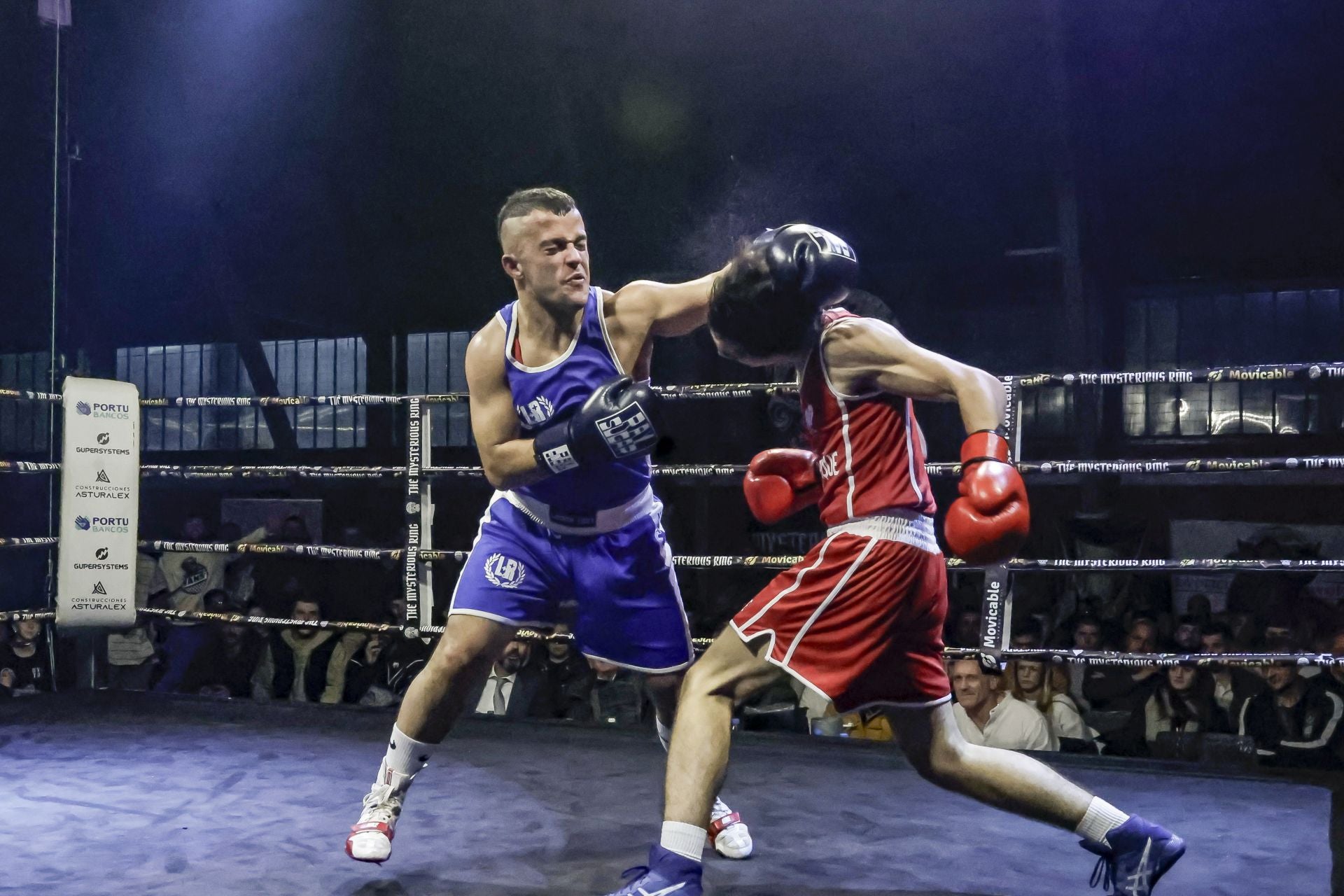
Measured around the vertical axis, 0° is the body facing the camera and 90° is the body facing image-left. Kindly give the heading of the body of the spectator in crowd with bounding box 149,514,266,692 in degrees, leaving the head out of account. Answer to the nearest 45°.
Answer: approximately 0°

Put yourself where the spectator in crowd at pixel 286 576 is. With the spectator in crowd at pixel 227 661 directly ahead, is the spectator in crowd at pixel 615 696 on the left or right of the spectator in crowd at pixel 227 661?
left

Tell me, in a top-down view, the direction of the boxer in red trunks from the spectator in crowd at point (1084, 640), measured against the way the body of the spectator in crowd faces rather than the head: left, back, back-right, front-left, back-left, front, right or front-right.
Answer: front

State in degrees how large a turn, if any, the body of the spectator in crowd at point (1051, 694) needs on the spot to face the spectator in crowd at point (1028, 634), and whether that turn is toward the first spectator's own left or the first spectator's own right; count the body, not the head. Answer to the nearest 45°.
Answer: approximately 135° to the first spectator's own right

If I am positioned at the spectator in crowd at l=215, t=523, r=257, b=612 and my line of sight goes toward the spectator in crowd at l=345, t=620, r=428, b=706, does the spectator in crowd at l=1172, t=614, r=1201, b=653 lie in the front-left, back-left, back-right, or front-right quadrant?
front-left

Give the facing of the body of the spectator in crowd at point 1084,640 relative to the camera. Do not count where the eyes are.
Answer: toward the camera

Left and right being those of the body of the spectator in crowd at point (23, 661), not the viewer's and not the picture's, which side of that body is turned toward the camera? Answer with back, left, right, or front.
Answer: front

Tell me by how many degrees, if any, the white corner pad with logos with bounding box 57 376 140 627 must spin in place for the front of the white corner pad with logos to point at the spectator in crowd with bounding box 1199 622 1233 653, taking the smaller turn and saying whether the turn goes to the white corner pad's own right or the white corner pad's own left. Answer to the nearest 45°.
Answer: approximately 90° to the white corner pad's own left

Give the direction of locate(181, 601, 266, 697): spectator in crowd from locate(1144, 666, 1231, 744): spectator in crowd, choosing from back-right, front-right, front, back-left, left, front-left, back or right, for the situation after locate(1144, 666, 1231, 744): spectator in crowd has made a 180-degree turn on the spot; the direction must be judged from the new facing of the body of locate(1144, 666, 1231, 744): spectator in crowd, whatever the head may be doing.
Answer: left

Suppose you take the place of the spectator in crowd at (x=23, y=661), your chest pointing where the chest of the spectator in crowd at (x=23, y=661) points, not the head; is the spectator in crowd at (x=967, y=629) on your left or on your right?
on your left

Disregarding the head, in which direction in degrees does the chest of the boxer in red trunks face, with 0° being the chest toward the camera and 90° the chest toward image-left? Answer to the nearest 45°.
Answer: approximately 90°

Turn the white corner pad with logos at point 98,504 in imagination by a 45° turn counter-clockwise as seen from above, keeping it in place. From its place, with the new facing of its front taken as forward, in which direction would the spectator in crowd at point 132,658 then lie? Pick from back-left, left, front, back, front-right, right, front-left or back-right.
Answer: back-left
